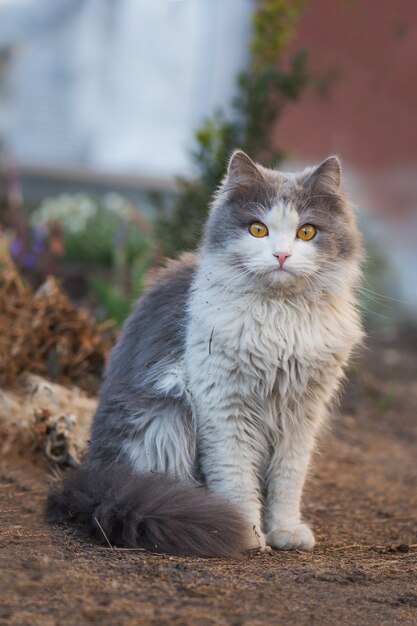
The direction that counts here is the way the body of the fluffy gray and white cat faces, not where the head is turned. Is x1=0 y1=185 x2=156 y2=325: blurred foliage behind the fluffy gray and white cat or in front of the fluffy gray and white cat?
behind

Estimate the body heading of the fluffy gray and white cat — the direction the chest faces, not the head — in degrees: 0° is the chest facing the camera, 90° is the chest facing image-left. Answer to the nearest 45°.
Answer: approximately 315°

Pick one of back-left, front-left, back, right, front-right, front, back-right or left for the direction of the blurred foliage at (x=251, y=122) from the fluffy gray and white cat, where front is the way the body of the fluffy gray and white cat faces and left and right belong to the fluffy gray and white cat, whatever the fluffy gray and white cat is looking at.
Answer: back-left
